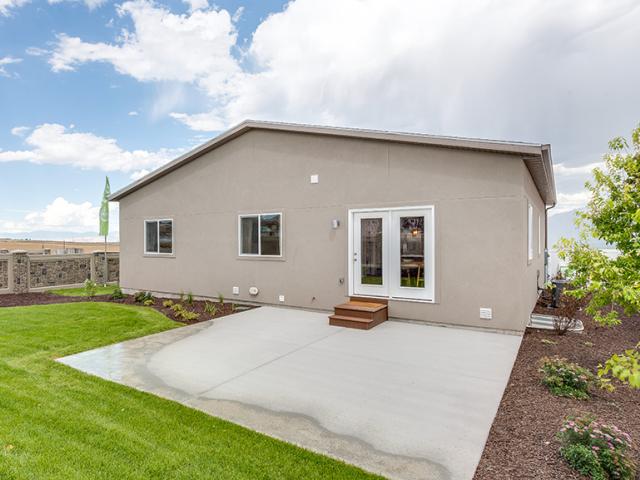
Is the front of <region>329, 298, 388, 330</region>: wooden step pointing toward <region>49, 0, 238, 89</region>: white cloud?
no

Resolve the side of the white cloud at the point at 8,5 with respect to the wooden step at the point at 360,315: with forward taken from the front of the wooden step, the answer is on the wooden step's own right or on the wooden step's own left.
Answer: on the wooden step's own right

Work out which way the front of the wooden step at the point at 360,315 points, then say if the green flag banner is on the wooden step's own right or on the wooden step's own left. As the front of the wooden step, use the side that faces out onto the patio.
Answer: on the wooden step's own right

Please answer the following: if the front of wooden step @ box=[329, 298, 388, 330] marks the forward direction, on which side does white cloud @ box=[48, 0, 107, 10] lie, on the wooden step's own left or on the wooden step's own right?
on the wooden step's own right

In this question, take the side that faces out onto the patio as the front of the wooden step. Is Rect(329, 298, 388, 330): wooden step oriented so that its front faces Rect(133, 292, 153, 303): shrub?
no

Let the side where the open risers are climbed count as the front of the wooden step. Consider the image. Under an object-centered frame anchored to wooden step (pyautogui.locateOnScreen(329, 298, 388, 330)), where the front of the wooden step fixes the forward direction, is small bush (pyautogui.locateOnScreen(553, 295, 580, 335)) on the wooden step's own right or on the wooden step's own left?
on the wooden step's own left

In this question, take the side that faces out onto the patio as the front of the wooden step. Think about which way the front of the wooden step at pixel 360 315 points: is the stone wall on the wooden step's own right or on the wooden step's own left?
on the wooden step's own right

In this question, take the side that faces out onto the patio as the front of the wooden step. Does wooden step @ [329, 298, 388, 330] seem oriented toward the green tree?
no

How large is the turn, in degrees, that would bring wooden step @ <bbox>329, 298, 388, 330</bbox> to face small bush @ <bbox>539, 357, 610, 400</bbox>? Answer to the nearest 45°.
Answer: approximately 90° to its left

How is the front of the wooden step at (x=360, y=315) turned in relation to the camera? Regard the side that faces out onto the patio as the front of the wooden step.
facing the viewer and to the left of the viewer

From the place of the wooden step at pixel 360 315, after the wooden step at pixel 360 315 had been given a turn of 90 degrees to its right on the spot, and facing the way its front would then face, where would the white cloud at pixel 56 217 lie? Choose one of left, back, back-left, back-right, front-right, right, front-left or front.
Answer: front

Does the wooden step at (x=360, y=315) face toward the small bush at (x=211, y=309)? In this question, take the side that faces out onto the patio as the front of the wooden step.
no
